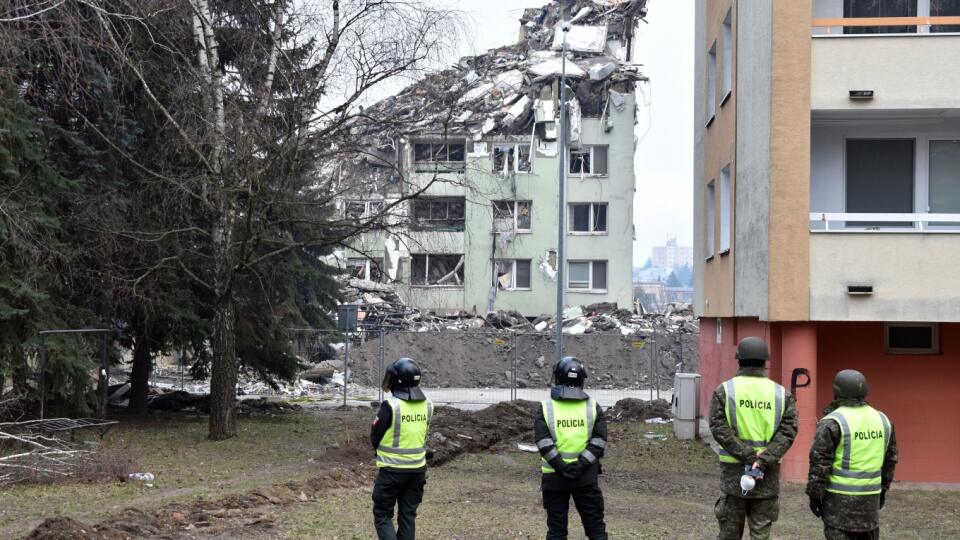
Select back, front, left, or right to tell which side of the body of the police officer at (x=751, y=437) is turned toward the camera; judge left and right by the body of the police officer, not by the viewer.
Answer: back

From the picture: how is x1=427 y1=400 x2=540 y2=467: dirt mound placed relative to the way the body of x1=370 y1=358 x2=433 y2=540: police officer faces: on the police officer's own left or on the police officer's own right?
on the police officer's own right

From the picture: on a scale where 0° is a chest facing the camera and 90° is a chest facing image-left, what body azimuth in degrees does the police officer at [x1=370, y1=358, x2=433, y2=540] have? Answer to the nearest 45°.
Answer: approximately 135°

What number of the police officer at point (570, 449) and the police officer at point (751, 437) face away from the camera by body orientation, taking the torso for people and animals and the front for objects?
2

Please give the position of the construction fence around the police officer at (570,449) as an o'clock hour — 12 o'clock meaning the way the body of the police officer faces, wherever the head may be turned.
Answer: The construction fence is roughly at 12 o'clock from the police officer.

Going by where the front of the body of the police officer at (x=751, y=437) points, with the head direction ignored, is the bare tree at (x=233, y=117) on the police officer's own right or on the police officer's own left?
on the police officer's own left

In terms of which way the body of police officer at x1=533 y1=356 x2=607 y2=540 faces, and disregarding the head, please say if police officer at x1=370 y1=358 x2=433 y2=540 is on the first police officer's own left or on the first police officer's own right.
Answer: on the first police officer's own left

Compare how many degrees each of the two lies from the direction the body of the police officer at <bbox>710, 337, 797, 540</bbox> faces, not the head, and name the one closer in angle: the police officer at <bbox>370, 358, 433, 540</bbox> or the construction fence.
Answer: the construction fence

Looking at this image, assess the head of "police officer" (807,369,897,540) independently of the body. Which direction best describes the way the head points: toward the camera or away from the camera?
away from the camera

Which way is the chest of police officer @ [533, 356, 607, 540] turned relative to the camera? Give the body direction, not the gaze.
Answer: away from the camera

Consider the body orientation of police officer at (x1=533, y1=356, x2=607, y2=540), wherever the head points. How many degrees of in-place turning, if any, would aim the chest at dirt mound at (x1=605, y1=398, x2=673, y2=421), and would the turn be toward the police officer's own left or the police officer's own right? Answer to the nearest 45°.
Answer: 0° — they already face it

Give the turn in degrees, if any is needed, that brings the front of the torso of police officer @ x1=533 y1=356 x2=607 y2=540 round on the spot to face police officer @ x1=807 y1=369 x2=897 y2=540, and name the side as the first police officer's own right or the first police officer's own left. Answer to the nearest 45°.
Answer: approximately 90° to the first police officer's own right
